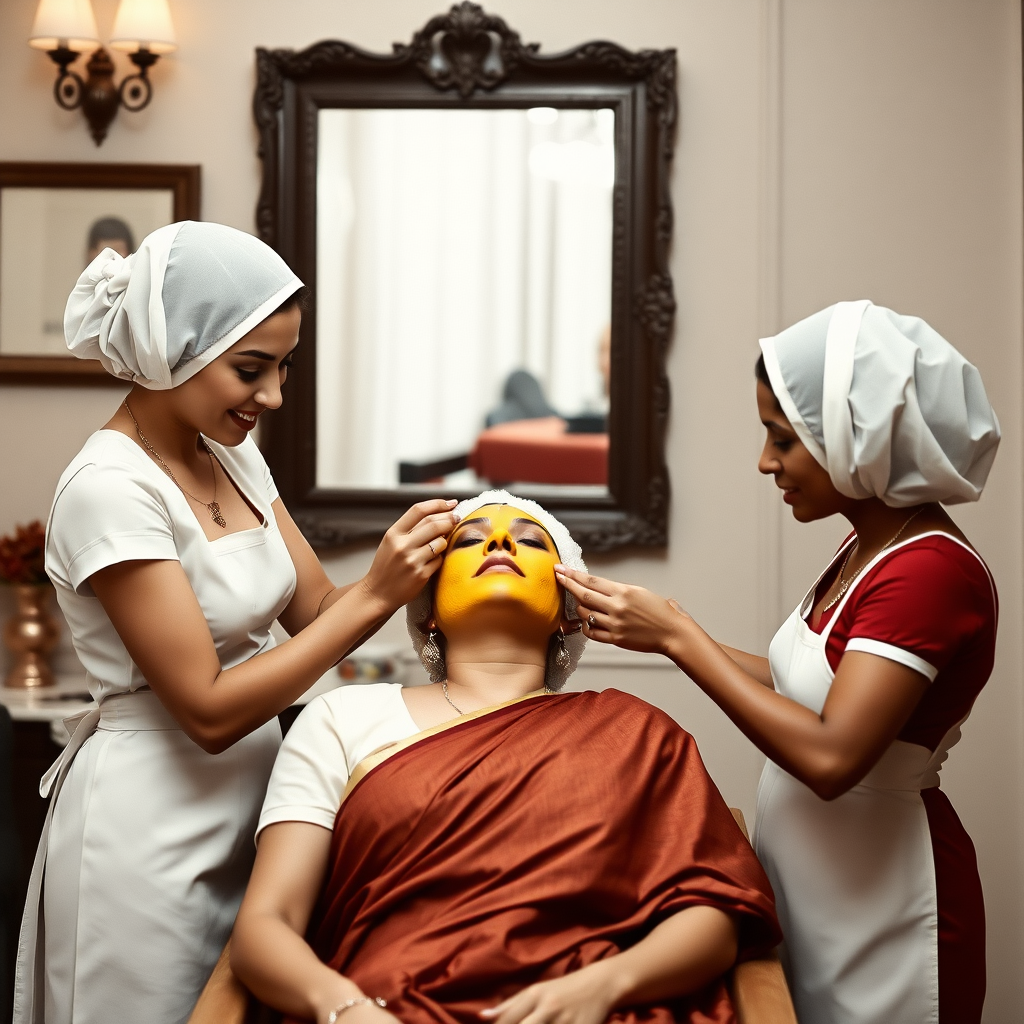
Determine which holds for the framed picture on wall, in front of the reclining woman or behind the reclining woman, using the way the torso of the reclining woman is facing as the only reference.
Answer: behind

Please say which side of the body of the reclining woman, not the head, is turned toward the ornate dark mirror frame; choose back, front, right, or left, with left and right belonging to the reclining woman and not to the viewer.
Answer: back

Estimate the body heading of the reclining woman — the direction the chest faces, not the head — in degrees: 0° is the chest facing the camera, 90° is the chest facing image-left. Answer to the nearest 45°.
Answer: approximately 0°
